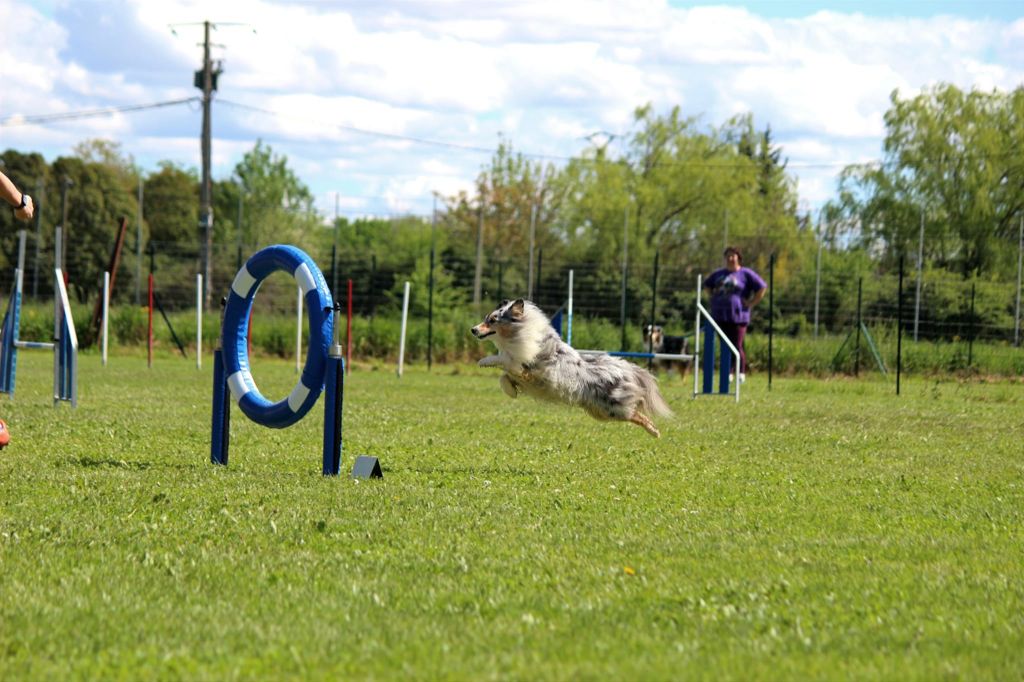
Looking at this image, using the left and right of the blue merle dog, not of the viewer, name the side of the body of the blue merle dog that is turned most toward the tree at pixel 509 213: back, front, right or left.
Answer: right

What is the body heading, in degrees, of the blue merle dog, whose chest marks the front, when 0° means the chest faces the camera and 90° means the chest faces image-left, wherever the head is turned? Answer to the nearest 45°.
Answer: approximately 90°

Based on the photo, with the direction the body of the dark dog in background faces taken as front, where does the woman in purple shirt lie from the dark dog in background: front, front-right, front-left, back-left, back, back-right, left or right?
back

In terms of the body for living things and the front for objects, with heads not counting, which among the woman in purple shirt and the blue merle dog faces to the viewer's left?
the blue merle dog

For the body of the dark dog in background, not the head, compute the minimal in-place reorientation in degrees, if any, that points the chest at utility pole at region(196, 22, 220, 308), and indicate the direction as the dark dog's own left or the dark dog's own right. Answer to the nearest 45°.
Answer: approximately 45° to the dark dog's own right

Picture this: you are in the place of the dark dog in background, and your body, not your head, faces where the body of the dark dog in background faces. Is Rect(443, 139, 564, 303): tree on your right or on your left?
on your right

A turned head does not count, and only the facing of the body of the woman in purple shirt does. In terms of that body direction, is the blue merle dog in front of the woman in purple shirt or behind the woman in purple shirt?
in front

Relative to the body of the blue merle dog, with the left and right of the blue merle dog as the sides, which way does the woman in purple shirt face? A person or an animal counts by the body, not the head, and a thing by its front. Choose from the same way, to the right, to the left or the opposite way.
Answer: to the left

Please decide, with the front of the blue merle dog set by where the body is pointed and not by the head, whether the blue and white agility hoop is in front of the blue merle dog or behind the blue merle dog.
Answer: in front
